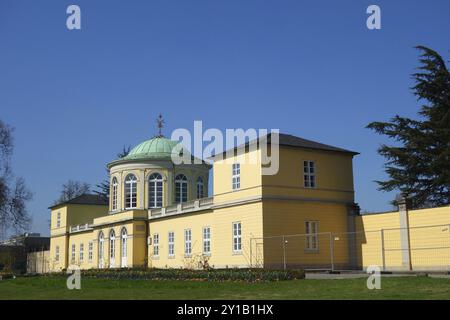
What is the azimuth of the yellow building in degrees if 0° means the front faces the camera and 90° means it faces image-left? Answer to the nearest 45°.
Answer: approximately 45°

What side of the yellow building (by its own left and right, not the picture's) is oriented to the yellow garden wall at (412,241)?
left

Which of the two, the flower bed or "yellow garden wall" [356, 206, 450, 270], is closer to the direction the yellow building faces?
the flower bed
